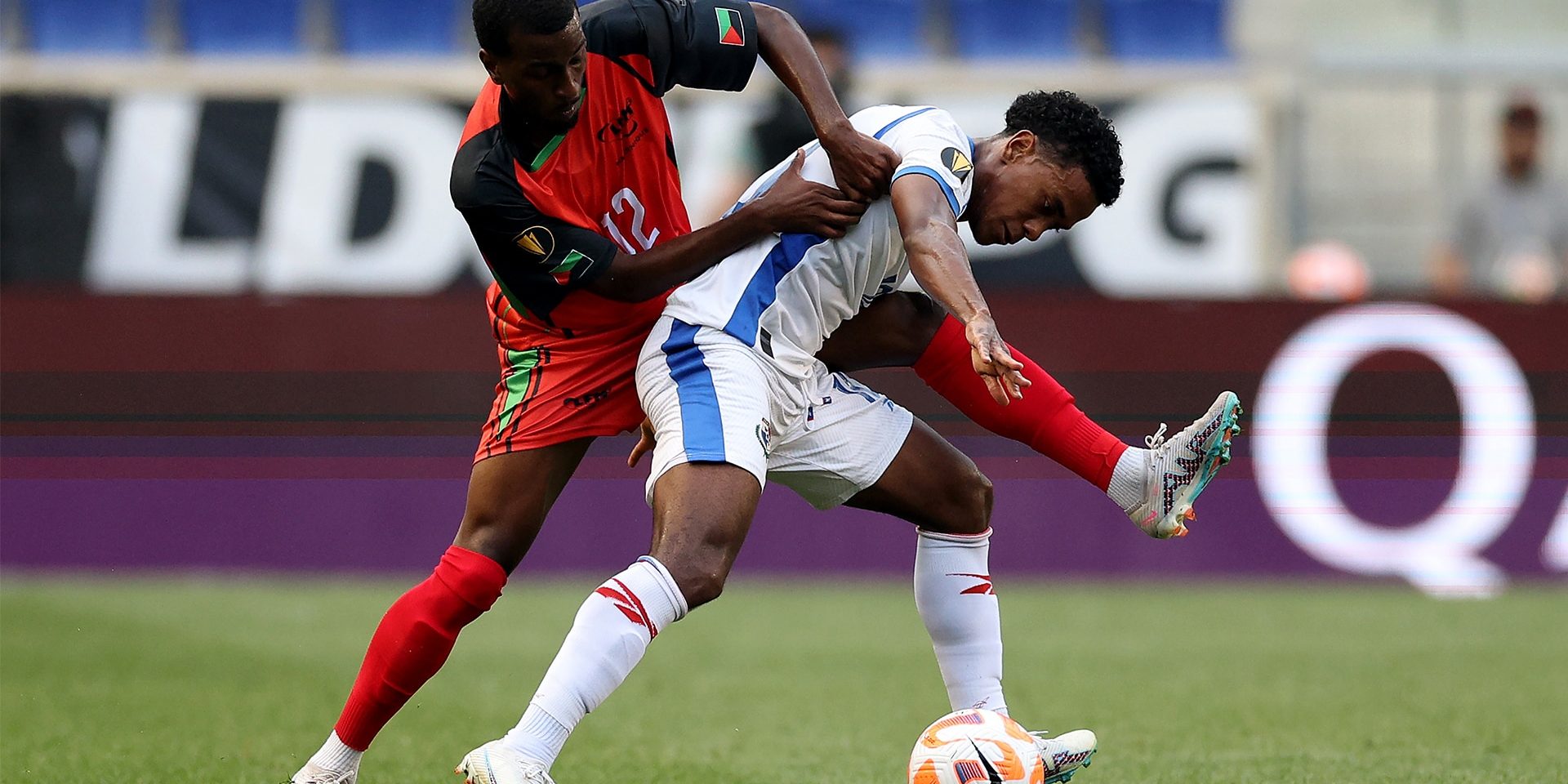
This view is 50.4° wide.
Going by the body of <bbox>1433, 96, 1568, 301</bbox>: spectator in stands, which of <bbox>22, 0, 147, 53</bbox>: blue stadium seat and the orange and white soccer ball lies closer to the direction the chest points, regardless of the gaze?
the orange and white soccer ball

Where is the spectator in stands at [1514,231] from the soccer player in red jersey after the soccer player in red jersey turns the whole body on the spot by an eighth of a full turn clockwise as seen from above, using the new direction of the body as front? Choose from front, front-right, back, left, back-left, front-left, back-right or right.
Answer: back-left

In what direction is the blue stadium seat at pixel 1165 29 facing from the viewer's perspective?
toward the camera

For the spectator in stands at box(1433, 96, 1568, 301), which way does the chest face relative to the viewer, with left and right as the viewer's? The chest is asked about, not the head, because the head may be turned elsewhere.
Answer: facing the viewer

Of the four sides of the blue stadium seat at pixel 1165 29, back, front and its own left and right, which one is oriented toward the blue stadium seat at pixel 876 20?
right

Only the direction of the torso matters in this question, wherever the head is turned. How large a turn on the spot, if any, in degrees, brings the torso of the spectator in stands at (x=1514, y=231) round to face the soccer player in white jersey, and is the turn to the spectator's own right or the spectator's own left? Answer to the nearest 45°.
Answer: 0° — they already face them

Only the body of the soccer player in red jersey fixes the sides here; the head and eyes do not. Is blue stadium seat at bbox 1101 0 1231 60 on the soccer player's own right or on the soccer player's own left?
on the soccer player's own left

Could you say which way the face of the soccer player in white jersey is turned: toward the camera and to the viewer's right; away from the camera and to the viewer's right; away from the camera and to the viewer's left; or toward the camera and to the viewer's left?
toward the camera and to the viewer's right

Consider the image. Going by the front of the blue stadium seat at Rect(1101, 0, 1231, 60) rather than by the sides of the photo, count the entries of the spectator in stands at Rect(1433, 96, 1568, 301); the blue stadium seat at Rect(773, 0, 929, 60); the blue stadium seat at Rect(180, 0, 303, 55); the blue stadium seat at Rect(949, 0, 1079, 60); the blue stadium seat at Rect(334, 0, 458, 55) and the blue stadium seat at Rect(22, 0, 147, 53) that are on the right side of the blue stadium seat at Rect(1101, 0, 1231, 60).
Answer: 5

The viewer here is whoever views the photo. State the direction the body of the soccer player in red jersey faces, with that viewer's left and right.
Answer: facing the viewer and to the right of the viewer

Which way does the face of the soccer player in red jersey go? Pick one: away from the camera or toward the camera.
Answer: toward the camera

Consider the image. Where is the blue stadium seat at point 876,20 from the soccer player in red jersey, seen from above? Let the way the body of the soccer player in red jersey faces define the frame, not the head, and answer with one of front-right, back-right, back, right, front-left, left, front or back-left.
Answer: back-left

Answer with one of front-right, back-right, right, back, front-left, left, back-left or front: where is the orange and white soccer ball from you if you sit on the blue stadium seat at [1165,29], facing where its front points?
front

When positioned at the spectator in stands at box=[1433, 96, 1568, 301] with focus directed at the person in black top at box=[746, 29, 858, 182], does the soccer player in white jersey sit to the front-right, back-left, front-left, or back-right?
front-left

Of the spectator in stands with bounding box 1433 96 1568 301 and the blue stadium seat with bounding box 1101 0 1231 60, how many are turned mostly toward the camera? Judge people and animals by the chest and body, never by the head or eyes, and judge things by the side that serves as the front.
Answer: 2

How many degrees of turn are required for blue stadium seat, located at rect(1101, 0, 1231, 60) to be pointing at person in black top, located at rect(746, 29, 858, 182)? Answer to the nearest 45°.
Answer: approximately 45° to its right

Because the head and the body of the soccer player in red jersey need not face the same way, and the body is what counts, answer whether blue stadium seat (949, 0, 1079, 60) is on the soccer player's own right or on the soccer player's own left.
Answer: on the soccer player's own left

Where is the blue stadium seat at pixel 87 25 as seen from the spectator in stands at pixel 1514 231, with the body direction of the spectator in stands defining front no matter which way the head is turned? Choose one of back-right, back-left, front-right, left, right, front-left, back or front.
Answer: right

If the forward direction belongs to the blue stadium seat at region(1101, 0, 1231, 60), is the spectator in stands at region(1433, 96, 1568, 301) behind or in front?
in front
